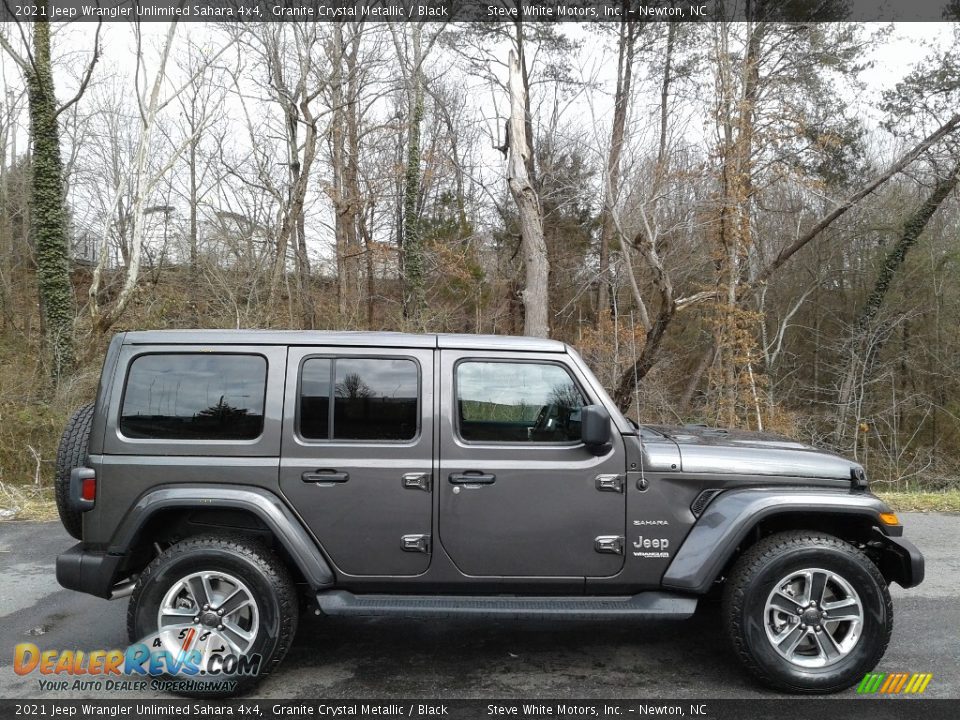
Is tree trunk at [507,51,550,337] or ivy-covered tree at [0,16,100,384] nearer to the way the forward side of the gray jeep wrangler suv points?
the tree trunk

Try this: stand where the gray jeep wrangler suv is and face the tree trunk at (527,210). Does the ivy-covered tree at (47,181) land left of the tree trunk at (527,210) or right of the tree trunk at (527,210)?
left

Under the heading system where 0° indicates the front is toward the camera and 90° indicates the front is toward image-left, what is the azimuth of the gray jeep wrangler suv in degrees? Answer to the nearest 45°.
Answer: approximately 270°

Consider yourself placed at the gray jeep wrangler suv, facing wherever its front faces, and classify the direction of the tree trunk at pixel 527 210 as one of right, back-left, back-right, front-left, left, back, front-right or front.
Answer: left

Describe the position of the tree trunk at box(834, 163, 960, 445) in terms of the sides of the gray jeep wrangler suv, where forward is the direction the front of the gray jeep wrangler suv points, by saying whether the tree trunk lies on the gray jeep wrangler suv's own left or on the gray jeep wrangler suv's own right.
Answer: on the gray jeep wrangler suv's own left

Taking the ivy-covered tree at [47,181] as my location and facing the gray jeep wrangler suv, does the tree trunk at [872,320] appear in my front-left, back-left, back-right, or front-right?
front-left

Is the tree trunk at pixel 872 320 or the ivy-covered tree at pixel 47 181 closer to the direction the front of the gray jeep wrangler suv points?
the tree trunk

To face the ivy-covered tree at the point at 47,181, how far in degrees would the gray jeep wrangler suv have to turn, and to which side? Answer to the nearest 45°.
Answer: approximately 135° to its left
